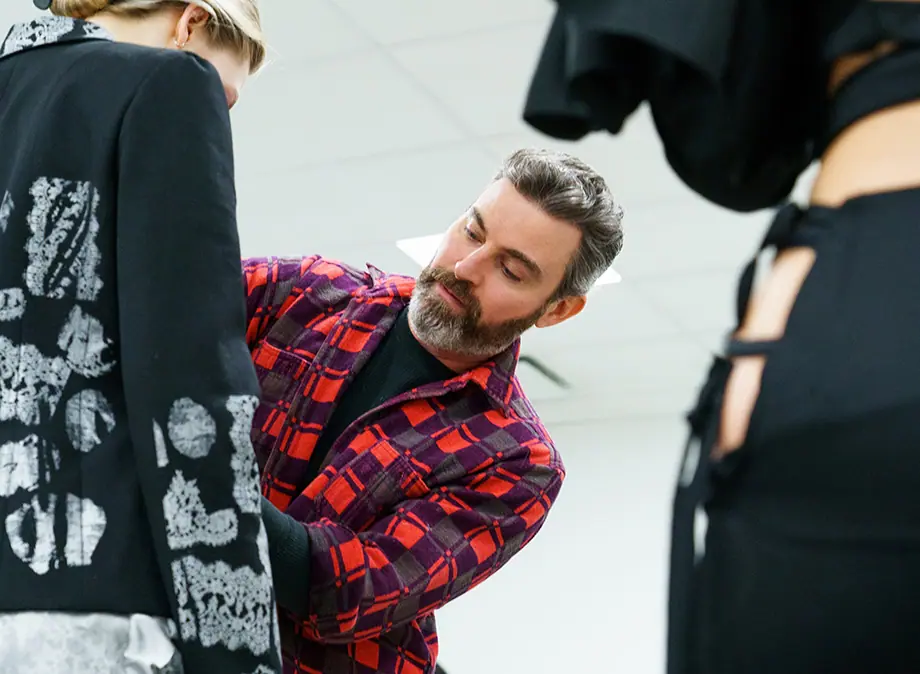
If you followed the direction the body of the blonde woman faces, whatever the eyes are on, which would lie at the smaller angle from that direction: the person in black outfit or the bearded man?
the bearded man

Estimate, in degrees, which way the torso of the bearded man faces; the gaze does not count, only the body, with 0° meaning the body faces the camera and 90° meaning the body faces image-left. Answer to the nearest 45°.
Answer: approximately 45°

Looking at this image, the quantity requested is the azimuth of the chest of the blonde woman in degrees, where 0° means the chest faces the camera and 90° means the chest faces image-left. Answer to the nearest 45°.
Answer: approximately 225°

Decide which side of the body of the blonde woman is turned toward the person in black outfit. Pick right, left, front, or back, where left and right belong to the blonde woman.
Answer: right

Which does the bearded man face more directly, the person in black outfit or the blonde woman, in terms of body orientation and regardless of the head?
the blonde woman

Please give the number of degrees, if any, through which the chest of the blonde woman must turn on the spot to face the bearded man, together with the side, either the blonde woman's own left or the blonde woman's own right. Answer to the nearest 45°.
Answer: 0° — they already face them

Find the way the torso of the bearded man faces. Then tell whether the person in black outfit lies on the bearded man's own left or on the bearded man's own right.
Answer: on the bearded man's own left
